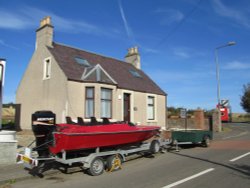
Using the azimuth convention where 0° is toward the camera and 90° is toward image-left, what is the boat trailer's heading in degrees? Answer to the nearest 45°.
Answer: approximately 225°
